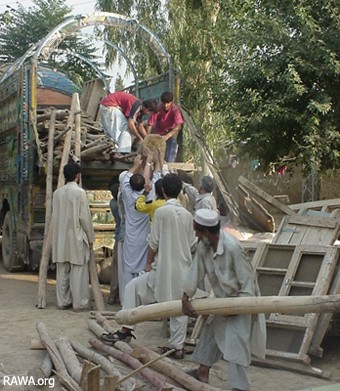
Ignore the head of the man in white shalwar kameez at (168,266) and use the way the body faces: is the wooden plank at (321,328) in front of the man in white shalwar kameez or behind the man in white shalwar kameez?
behind

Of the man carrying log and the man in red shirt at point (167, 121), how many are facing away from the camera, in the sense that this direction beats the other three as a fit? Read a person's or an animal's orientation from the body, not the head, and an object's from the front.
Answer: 0

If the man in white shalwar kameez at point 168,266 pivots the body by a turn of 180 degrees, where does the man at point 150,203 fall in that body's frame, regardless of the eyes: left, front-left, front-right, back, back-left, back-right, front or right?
back-left

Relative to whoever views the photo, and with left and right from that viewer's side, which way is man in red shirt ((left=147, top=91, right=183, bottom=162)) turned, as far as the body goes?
facing the viewer and to the left of the viewer

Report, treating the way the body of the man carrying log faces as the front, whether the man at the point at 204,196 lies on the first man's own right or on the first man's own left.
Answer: on the first man's own right

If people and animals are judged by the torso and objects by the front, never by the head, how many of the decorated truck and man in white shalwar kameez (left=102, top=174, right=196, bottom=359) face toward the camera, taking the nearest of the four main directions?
0

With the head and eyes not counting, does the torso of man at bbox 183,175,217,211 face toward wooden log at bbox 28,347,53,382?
no

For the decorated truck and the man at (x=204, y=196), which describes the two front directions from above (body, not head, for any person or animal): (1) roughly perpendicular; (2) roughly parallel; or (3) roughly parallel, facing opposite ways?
roughly parallel

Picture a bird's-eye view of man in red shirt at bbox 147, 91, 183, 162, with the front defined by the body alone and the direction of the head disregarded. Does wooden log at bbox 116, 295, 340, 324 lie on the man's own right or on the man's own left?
on the man's own left

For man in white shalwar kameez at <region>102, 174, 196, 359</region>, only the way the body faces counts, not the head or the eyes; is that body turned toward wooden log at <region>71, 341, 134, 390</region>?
no

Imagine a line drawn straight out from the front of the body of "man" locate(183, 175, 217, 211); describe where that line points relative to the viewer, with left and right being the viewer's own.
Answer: facing away from the viewer and to the left of the viewer

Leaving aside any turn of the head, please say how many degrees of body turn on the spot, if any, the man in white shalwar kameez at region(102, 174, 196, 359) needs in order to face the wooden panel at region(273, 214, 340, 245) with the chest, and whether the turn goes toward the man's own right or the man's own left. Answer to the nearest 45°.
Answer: approximately 90° to the man's own right

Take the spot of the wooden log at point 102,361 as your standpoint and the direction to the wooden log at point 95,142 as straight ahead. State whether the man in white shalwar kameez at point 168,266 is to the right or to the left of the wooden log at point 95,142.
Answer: right

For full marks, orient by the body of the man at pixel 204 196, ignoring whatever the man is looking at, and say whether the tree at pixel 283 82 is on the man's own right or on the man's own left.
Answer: on the man's own right

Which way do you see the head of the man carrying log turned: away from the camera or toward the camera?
toward the camera

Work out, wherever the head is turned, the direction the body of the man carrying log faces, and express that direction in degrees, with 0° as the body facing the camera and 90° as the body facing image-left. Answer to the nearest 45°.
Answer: approximately 45°

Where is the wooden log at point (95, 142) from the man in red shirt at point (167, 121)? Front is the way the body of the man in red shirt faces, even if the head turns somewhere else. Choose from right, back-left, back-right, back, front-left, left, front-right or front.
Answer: front-right

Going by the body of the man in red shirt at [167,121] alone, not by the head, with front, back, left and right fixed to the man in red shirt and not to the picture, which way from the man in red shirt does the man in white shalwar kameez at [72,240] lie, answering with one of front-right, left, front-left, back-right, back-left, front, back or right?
front

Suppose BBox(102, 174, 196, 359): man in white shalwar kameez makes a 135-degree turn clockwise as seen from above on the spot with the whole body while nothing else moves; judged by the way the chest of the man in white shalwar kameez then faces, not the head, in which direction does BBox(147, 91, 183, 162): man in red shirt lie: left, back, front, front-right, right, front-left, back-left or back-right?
left

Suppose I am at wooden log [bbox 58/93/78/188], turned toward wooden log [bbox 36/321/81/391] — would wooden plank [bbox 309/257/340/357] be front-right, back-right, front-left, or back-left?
front-left
